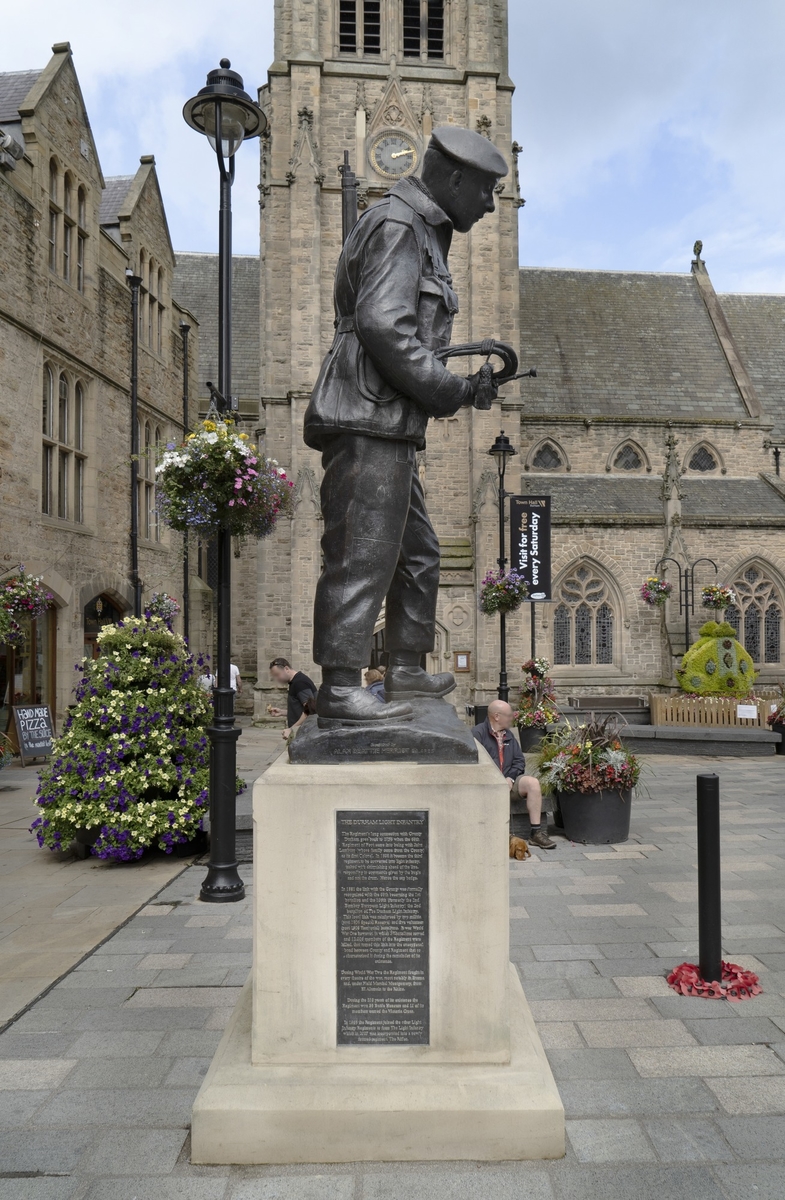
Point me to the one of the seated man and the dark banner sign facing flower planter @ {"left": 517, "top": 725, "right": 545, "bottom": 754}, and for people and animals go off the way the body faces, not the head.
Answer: the dark banner sign

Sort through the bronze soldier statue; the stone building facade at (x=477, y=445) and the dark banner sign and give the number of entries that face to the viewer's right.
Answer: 1

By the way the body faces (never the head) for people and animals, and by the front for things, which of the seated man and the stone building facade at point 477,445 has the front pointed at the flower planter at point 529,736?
the stone building facade

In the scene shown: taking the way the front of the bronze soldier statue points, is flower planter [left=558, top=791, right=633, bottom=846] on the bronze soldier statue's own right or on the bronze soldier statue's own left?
on the bronze soldier statue's own left

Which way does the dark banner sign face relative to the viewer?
toward the camera

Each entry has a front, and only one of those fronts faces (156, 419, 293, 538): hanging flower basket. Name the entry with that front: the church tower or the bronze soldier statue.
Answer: the church tower

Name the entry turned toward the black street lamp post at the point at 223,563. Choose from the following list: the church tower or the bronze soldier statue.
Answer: the church tower

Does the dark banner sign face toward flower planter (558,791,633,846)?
yes

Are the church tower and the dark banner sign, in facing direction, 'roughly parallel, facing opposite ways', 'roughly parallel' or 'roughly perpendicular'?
roughly parallel

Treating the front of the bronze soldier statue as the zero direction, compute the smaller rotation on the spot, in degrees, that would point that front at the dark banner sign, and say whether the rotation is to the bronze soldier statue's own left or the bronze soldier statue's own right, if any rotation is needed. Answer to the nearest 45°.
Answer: approximately 90° to the bronze soldier statue's own left

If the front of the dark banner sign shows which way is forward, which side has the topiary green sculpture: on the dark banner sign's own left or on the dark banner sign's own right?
on the dark banner sign's own left

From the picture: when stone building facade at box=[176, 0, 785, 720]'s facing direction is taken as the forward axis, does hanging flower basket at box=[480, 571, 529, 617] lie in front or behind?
in front

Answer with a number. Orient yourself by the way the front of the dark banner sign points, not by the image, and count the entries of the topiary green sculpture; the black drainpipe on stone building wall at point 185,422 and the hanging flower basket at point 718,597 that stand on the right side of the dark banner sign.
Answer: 1

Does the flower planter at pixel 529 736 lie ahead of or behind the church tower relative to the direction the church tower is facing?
ahead

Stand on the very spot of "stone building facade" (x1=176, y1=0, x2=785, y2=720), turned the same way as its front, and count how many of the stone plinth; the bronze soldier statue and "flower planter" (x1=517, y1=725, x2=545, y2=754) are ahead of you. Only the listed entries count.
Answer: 3

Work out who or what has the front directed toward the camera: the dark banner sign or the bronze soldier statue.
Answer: the dark banner sign

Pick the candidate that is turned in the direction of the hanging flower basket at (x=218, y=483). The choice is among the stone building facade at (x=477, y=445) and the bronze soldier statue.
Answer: the stone building facade

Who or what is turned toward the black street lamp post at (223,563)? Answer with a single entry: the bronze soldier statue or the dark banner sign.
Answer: the dark banner sign

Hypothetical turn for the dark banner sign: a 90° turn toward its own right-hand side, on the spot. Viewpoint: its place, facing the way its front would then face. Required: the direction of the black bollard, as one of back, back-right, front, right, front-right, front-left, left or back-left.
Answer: left
